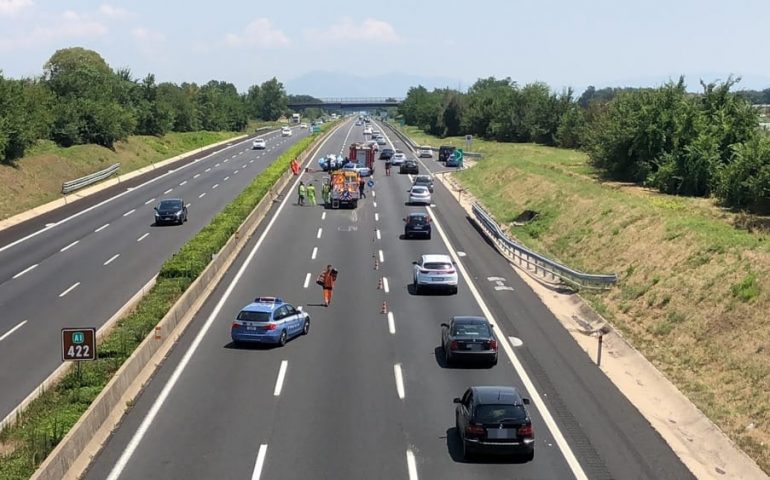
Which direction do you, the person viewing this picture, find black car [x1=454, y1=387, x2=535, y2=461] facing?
facing away from the viewer

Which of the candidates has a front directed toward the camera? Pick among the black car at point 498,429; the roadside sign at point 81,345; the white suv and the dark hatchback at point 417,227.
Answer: the roadside sign

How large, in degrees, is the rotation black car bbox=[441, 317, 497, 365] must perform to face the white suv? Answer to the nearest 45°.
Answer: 0° — it already faces it

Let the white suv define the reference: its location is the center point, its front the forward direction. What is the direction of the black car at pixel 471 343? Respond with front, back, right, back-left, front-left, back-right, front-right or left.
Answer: back

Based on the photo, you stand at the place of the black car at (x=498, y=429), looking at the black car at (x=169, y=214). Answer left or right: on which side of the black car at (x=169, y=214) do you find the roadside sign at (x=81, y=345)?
left

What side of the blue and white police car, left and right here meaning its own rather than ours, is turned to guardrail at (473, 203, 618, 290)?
front

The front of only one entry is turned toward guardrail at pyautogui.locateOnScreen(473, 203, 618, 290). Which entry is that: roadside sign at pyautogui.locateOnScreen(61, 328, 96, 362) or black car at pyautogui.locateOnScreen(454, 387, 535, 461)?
the black car

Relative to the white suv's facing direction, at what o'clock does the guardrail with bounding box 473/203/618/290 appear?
The guardrail is roughly at 2 o'clock from the white suv.

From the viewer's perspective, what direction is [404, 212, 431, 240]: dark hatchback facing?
away from the camera

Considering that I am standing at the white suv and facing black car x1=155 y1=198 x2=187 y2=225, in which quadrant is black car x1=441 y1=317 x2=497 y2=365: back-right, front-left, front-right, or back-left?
back-left

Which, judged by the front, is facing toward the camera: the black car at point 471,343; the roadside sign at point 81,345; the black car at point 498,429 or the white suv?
the roadside sign

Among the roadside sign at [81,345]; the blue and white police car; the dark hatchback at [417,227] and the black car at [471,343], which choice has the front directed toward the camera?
the roadside sign

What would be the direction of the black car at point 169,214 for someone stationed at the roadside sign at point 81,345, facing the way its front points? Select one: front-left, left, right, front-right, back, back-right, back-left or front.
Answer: back

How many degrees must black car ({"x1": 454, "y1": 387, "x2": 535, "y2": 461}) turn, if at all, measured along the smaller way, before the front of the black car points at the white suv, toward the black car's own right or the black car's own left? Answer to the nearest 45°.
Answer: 0° — it already faces it

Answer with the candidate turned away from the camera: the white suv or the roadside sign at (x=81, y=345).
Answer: the white suv

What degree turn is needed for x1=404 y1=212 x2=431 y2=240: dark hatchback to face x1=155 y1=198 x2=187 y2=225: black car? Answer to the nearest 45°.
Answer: approximately 90° to its left

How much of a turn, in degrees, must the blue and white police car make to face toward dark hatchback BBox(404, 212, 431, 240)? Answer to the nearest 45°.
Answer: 0° — it already faces it

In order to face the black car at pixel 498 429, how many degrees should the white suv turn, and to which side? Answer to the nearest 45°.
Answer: approximately 180°
